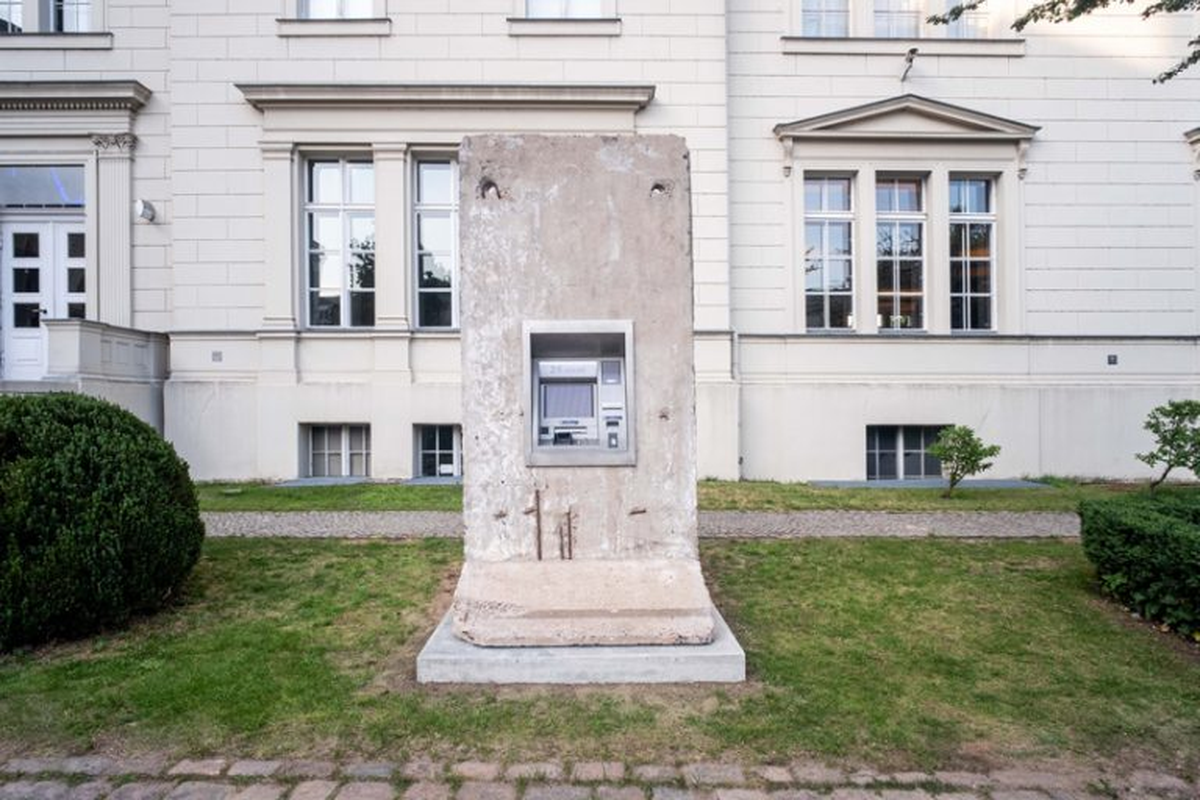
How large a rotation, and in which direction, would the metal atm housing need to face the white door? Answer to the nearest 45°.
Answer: approximately 135° to its right

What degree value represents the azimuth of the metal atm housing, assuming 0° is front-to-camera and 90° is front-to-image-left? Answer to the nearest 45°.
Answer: approximately 0°

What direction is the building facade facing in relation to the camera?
toward the camera

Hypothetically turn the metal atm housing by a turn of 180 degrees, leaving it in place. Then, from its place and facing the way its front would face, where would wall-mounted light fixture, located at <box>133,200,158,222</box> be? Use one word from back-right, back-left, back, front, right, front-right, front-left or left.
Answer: front-left

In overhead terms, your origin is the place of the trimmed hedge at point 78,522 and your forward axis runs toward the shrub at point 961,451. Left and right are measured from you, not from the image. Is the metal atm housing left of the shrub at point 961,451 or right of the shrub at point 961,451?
right

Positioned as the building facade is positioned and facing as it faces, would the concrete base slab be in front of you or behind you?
in front

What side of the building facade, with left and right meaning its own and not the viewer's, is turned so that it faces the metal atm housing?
front

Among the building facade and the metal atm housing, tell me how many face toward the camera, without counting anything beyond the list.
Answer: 2

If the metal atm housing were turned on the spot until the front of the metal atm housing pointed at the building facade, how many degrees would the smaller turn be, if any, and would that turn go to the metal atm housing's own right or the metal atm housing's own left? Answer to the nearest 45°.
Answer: approximately 180°

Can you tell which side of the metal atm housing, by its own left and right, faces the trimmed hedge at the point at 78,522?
right

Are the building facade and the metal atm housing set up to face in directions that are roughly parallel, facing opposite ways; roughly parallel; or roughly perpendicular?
roughly parallel
